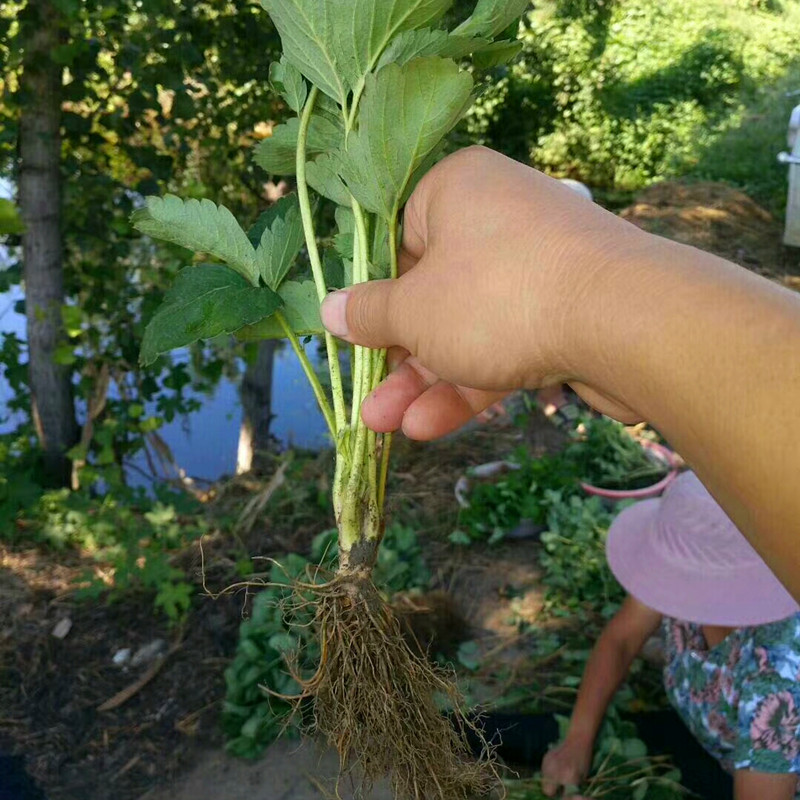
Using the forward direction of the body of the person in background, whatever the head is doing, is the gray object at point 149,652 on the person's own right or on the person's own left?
on the person's own right

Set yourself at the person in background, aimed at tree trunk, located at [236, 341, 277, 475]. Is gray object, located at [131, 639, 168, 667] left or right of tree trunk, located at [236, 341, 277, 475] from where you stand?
left

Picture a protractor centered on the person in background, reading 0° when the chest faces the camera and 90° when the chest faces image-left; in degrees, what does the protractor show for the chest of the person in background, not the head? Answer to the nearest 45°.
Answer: approximately 45°

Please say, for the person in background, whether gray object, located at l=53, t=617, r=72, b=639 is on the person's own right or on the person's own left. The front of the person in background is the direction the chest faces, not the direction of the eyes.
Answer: on the person's own right

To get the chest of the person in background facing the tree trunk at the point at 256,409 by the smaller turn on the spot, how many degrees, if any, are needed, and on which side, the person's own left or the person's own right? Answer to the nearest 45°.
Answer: approximately 90° to the person's own right

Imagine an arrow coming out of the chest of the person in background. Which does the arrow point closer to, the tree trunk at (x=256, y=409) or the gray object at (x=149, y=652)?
the gray object

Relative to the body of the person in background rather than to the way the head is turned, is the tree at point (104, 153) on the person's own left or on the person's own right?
on the person's own right
